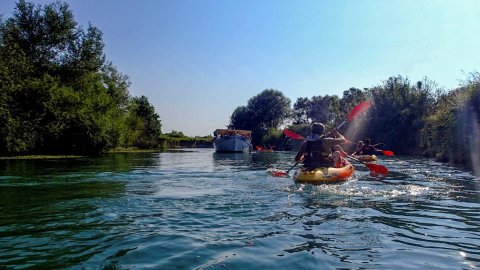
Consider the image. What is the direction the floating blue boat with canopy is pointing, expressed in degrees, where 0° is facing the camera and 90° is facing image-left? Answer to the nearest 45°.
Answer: approximately 0°

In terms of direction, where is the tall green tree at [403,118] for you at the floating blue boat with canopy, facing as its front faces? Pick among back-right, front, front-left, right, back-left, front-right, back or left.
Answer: left

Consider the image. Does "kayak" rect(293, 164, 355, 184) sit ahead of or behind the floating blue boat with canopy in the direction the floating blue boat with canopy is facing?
ahead

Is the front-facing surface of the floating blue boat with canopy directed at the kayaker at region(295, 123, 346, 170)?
yes

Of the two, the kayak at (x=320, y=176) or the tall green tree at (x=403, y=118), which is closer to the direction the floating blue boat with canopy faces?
the kayak
